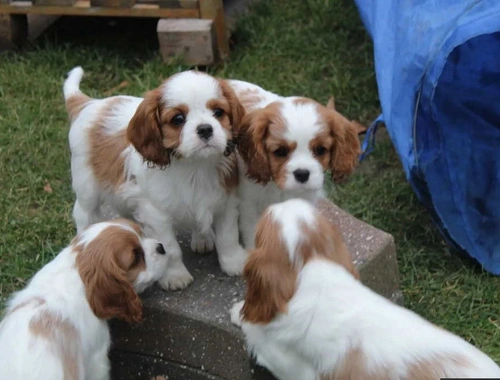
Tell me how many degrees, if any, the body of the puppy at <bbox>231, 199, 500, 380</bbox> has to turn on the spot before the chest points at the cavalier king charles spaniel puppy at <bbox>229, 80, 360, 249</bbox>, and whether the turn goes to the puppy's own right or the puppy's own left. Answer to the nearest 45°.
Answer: approximately 45° to the puppy's own right

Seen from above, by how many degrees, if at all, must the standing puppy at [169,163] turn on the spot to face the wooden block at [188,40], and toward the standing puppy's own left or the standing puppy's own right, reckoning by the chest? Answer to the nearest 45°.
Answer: approximately 135° to the standing puppy's own left

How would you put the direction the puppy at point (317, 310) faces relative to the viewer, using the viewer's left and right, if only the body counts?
facing away from the viewer and to the left of the viewer

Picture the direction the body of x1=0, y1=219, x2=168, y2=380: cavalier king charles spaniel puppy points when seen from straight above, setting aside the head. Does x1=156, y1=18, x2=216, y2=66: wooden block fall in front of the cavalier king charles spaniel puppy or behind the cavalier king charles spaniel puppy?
in front

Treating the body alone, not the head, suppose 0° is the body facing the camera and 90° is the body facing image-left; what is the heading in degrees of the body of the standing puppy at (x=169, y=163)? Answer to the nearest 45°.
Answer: approximately 315°

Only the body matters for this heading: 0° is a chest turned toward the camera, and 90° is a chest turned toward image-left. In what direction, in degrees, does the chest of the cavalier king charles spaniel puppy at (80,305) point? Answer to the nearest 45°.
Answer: approximately 225°

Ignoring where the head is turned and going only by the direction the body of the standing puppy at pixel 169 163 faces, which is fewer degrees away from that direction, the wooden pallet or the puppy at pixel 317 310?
the puppy

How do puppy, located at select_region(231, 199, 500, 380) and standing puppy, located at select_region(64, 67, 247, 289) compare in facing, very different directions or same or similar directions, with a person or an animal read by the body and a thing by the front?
very different directions

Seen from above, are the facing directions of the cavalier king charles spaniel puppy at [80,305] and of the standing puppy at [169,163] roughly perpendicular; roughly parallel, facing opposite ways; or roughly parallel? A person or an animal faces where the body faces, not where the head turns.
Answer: roughly perpendicular
